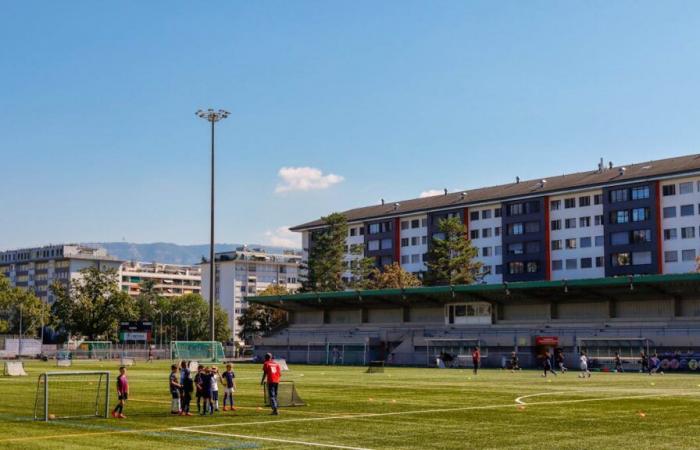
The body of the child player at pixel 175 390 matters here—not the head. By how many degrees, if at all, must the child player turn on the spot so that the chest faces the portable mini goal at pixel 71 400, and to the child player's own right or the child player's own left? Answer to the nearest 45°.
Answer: approximately 135° to the child player's own left

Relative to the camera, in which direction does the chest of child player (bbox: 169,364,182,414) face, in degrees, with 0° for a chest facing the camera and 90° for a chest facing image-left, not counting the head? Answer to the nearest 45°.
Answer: approximately 270°
